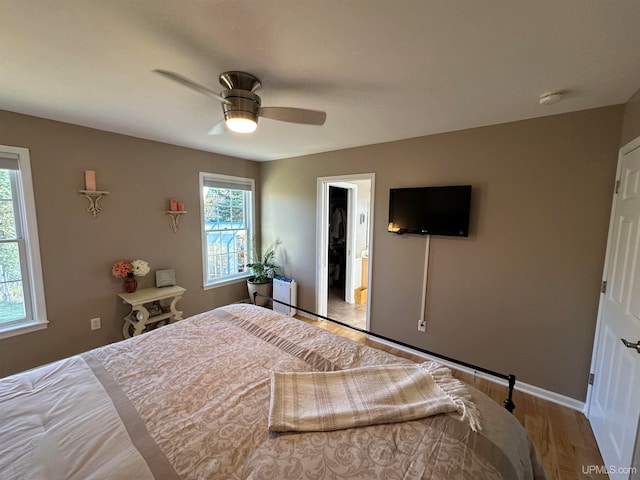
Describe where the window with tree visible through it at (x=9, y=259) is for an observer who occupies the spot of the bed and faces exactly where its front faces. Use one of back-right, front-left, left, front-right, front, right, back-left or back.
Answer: left

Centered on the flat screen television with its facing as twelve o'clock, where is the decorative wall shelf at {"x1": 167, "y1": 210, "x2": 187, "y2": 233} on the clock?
The decorative wall shelf is roughly at 1 o'clock from the flat screen television.

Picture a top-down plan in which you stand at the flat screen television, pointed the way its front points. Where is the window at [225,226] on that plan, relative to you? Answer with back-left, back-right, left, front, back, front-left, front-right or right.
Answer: front-right

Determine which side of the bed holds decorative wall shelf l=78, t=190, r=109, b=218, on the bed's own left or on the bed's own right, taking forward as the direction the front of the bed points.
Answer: on the bed's own left

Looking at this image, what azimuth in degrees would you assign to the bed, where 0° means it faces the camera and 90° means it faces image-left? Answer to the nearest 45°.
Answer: approximately 225°
